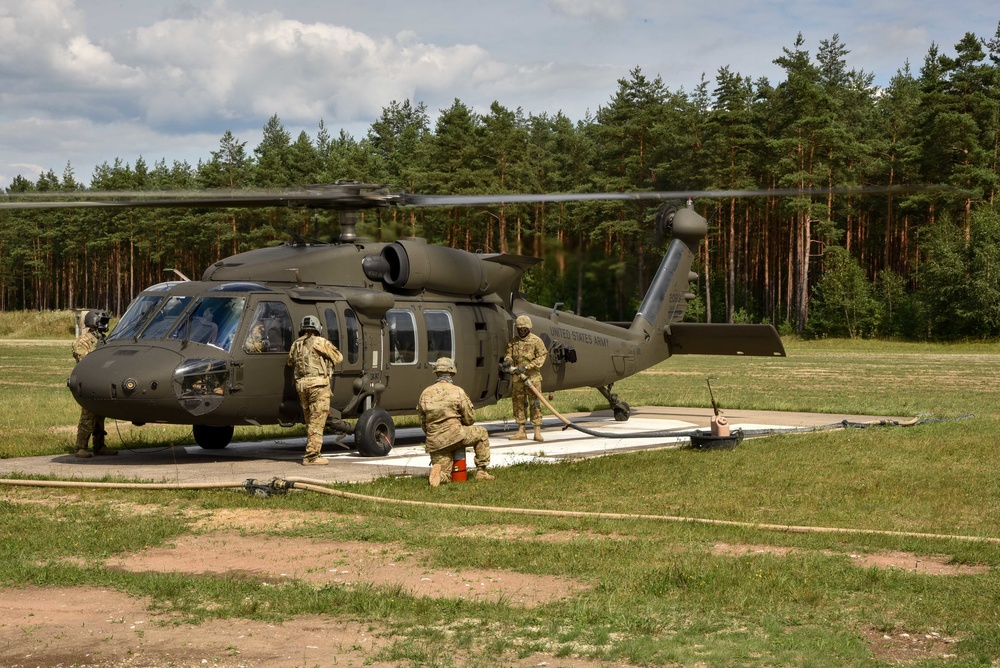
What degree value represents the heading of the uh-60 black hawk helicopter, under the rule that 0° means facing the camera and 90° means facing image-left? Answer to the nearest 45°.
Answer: approximately 45°

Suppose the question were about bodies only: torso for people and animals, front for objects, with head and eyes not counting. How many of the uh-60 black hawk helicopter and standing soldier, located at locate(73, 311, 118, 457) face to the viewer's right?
1

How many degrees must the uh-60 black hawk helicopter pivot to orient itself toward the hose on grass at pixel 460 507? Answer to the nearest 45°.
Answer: approximately 45° to its left

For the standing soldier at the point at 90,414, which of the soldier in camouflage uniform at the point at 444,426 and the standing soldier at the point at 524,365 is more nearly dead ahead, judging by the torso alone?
the standing soldier

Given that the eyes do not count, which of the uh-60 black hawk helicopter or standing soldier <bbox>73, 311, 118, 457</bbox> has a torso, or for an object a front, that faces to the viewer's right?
the standing soldier

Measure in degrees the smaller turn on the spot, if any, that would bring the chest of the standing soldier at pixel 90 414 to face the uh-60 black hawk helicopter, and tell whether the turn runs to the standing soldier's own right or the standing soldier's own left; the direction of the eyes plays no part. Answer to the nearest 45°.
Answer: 0° — they already face it

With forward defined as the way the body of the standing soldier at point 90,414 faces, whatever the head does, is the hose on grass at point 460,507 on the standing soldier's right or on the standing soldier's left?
on the standing soldier's right

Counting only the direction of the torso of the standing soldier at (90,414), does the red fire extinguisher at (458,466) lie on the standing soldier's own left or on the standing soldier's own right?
on the standing soldier's own right

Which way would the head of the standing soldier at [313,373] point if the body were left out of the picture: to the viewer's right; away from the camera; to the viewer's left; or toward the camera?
away from the camera

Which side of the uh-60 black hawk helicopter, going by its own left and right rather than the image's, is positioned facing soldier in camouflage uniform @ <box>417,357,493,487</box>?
left

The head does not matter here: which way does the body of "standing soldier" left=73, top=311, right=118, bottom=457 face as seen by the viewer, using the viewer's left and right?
facing to the right of the viewer

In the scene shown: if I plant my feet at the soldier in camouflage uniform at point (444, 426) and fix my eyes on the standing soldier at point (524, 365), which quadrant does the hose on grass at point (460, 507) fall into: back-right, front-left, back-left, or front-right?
back-right

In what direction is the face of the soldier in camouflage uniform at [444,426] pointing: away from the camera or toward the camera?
away from the camera
